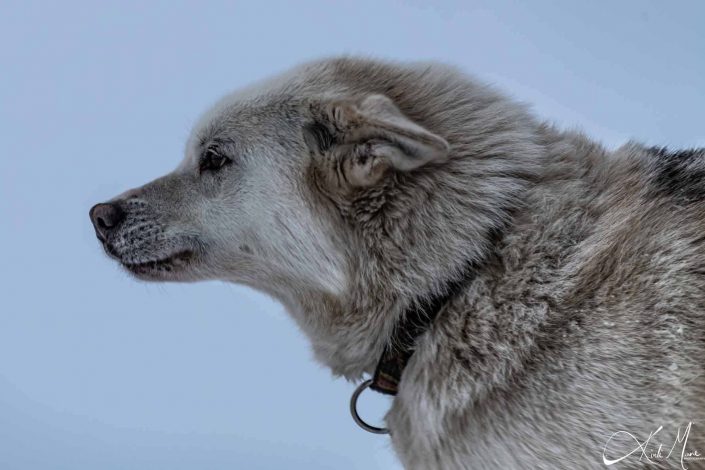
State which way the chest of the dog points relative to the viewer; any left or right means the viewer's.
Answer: facing to the left of the viewer
